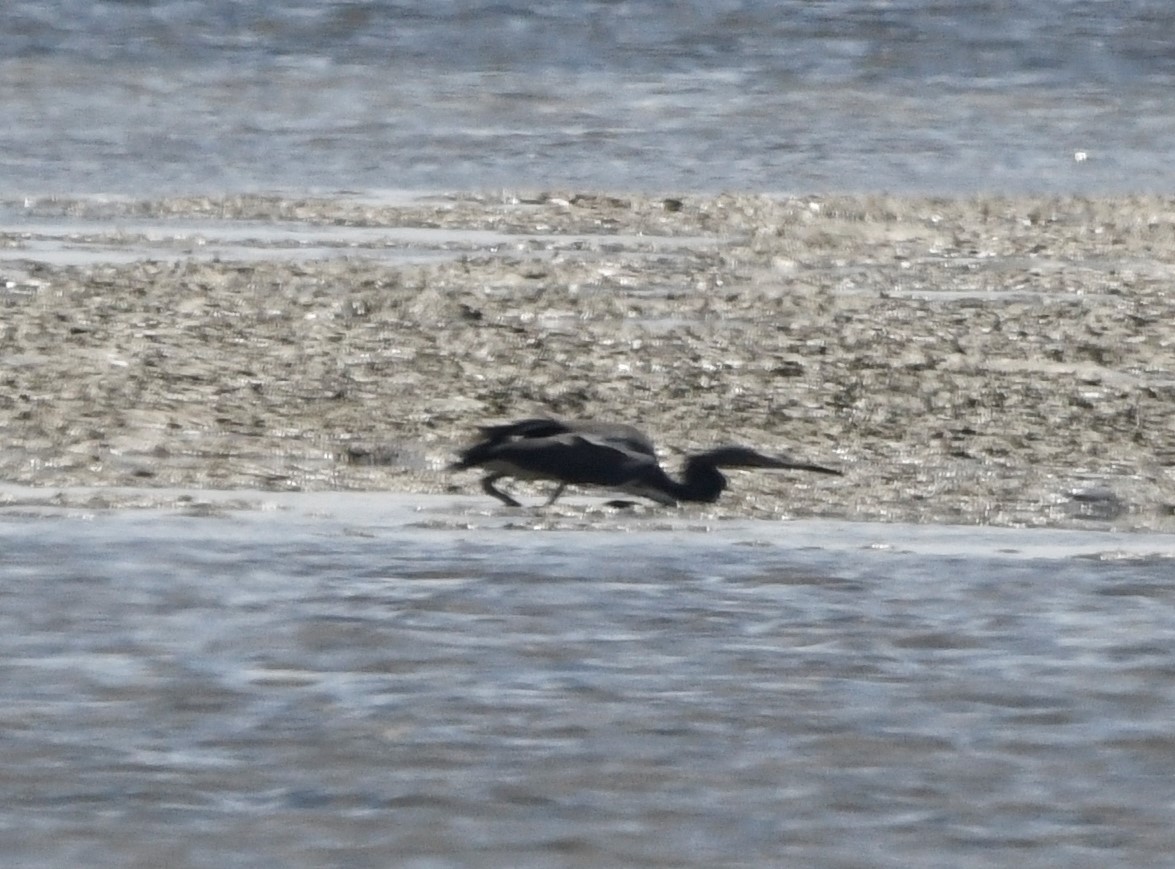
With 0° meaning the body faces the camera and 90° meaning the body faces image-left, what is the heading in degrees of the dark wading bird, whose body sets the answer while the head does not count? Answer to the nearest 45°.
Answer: approximately 270°
